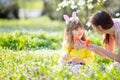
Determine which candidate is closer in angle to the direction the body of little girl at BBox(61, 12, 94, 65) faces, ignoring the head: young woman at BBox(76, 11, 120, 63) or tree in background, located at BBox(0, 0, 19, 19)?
the young woman

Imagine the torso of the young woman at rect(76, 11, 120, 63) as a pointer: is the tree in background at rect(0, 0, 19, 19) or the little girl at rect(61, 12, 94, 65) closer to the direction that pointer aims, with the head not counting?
the little girl

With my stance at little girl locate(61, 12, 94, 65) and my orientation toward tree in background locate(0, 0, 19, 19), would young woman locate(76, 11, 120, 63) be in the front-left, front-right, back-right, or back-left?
back-right

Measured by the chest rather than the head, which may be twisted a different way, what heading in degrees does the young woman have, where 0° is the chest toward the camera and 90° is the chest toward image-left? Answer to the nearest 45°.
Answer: approximately 90°

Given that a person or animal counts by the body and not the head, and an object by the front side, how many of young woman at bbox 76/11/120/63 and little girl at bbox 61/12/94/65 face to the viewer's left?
1
